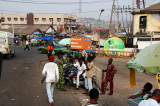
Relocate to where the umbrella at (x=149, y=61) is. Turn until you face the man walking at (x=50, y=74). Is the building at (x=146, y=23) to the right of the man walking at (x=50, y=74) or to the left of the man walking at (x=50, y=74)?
right

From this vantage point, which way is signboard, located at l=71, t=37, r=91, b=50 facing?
toward the camera

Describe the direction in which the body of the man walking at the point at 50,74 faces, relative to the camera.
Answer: away from the camera

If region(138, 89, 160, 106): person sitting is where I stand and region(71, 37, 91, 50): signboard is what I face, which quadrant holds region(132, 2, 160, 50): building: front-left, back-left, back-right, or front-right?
front-right

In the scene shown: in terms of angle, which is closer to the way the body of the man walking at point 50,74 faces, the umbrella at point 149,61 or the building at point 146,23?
the building

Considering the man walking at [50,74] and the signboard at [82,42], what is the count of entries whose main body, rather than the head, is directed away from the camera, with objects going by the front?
1

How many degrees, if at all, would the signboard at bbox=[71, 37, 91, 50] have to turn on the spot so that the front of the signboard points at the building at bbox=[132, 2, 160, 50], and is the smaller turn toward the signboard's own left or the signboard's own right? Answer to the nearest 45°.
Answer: approximately 135° to the signboard's own left

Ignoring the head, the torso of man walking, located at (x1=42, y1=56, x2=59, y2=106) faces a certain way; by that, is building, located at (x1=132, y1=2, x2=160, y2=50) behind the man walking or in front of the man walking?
in front

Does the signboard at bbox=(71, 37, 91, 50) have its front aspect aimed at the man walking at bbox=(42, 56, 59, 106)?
yes

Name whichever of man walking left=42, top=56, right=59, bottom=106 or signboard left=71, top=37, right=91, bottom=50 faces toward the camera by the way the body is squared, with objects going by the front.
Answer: the signboard

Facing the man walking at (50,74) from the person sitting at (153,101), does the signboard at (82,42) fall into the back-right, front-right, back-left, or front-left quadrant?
front-right

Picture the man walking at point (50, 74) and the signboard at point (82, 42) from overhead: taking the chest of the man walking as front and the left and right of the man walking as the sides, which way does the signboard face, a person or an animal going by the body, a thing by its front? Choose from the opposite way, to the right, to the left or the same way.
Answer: the opposite way

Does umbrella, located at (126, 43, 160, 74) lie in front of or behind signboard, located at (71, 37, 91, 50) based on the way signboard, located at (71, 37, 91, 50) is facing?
in front
